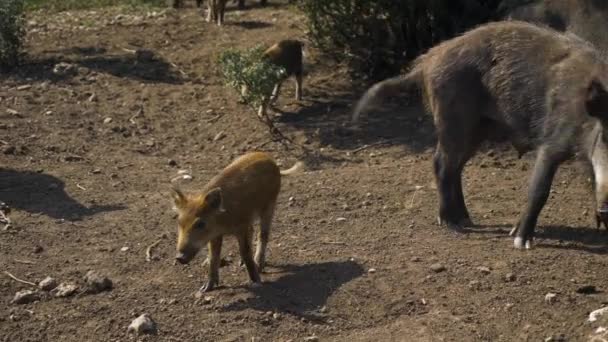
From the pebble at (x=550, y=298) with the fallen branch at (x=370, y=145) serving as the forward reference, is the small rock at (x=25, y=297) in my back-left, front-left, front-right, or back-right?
front-left

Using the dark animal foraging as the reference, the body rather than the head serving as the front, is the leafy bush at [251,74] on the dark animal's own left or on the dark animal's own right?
on the dark animal's own left

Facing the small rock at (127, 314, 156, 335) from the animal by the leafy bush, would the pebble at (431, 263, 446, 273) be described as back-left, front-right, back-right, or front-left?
front-left
